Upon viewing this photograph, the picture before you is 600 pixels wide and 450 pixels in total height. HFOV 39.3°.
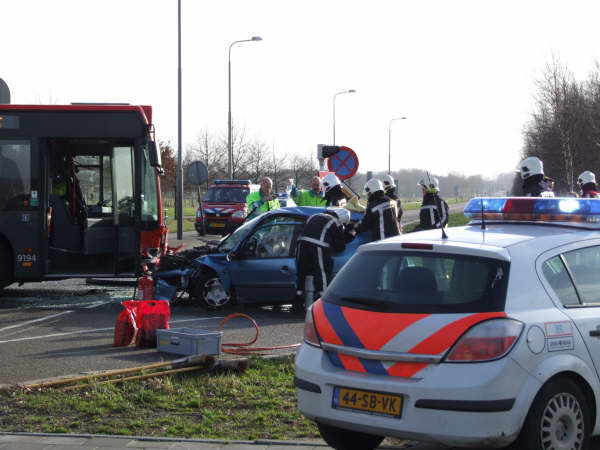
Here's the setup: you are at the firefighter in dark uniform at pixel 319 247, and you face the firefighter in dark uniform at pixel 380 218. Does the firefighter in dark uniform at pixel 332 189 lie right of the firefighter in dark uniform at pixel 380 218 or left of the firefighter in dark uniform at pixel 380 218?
left

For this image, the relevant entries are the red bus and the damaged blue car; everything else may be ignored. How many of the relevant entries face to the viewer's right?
1

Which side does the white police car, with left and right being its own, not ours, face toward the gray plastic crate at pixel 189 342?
left

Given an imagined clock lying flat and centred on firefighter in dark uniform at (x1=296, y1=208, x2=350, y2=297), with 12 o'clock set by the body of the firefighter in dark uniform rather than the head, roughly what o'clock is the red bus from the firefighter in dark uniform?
The red bus is roughly at 9 o'clock from the firefighter in dark uniform.

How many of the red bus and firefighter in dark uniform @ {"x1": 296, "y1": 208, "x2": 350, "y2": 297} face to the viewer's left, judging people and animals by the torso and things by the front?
0

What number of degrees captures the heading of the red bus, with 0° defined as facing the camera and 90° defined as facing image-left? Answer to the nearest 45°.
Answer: approximately 270°

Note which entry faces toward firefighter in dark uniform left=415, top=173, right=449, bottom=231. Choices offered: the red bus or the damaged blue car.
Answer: the red bus

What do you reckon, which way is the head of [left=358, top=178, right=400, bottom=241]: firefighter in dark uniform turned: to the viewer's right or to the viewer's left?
to the viewer's left

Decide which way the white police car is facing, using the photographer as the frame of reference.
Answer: facing away from the viewer and to the right of the viewer

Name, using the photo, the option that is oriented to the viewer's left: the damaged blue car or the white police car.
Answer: the damaged blue car

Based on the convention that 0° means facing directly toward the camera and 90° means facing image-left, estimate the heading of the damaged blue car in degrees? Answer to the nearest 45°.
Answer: approximately 90°

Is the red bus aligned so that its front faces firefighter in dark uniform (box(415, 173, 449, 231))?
yes

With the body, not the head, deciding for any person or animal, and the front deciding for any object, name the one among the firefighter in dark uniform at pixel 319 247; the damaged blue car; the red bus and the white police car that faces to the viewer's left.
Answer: the damaged blue car
